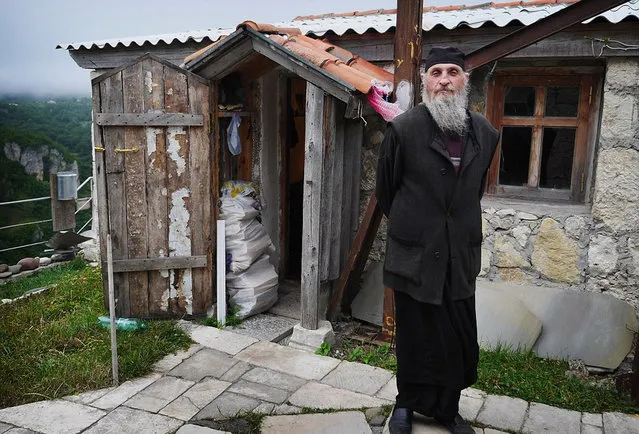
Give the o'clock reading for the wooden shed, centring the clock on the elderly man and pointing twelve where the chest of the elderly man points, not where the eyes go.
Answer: The wooden shed is roughly at 4 o'clock from the elderly man.

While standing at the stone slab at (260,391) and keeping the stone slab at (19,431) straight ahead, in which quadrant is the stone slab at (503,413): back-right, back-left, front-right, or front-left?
back-left

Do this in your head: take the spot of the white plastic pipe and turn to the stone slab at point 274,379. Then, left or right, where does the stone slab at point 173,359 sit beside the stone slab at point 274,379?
right

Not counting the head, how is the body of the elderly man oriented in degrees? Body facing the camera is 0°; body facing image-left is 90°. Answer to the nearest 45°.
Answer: approximately 0°

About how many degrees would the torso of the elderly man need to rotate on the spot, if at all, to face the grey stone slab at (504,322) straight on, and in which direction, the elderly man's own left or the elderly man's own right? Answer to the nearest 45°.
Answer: approximately 180°
